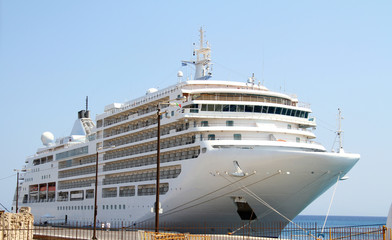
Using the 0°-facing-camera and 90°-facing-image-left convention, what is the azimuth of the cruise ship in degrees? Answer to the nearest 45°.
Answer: approximately 315°

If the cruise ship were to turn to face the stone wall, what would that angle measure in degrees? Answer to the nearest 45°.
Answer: approximately 90° to its right
